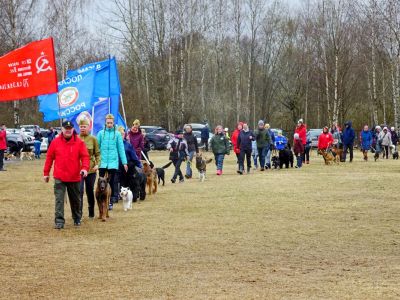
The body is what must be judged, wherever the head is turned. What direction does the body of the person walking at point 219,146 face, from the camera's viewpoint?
toward the camera

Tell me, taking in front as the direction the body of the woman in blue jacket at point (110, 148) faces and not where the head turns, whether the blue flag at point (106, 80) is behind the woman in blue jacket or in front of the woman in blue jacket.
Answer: behind

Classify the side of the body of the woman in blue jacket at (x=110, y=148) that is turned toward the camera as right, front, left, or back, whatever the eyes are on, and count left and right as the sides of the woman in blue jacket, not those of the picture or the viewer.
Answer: front

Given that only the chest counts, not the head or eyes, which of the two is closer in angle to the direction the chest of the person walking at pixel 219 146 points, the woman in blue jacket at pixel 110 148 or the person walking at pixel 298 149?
the woman in blue jacket

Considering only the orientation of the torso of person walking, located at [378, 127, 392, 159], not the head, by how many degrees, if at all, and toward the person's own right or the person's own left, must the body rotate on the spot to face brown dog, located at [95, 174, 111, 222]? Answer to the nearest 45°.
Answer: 0° — they already face it

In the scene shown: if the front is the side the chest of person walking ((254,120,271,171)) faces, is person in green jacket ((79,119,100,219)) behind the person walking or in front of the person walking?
in front

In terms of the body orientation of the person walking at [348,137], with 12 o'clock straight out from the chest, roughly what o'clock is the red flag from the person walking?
The red flag is roughly at 11 o'clock from the person walking.

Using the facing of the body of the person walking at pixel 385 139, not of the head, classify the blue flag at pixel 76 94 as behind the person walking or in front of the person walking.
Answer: in front

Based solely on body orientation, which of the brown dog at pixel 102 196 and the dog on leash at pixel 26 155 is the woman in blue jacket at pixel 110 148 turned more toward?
the brown dog

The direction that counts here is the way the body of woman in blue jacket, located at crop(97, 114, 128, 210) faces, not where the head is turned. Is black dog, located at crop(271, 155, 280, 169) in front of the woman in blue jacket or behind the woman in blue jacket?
behind

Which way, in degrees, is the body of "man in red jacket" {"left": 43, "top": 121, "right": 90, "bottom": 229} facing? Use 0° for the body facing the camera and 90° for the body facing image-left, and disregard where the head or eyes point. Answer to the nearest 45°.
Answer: approximately 0°

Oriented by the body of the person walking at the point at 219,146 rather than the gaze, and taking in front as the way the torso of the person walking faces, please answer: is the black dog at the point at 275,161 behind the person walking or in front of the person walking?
behind

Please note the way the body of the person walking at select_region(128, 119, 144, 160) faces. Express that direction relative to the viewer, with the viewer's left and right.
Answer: facing the viewer and to the left of the viewer

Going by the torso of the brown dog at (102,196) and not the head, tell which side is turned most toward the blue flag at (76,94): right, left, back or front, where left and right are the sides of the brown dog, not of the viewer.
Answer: back

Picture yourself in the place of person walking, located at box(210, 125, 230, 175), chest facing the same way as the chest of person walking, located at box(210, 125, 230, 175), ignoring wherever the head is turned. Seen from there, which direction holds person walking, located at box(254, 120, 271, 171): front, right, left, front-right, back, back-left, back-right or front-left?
back-left

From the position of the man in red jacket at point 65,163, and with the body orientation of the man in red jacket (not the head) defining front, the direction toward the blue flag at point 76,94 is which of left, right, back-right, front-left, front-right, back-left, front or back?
back

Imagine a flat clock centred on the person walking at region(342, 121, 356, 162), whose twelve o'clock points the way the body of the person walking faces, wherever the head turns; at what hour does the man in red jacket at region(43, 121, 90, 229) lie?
The man in red jacket is roughly at 11 o'clock from the person walking.
